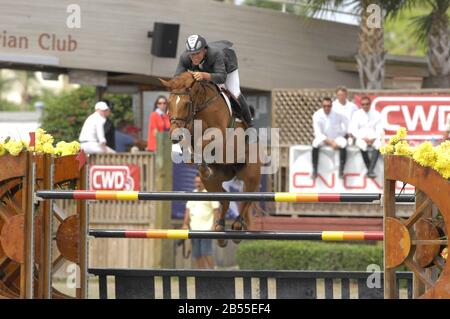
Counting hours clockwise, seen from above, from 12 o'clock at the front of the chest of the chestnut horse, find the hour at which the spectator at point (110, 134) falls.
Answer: The spectator is roughly at 4 o'clock from the chestnut horse.

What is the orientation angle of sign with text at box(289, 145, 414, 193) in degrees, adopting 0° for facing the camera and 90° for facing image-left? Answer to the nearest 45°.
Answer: approximately 0°
